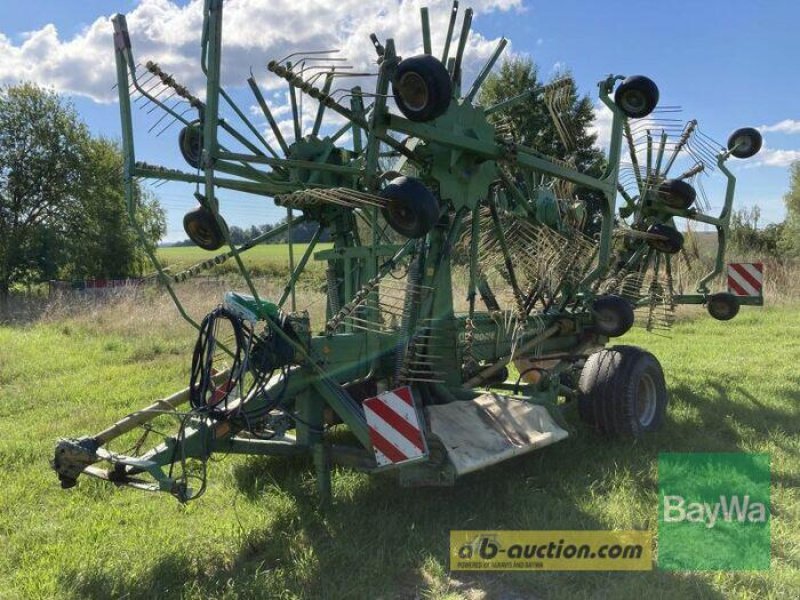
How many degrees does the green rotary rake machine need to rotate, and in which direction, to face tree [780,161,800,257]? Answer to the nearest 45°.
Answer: approximately 180°

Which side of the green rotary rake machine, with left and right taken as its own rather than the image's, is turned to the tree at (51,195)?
right

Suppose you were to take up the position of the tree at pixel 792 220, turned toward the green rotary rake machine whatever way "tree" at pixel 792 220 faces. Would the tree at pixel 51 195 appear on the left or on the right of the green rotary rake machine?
right

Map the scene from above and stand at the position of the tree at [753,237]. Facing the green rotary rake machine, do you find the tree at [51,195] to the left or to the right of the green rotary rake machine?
right

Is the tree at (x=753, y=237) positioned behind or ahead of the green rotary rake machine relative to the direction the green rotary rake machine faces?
behind

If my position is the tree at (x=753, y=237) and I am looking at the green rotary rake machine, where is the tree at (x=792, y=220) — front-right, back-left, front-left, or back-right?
back-left

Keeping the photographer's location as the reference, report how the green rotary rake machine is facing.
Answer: facing the viewer and to the left of the viewer
